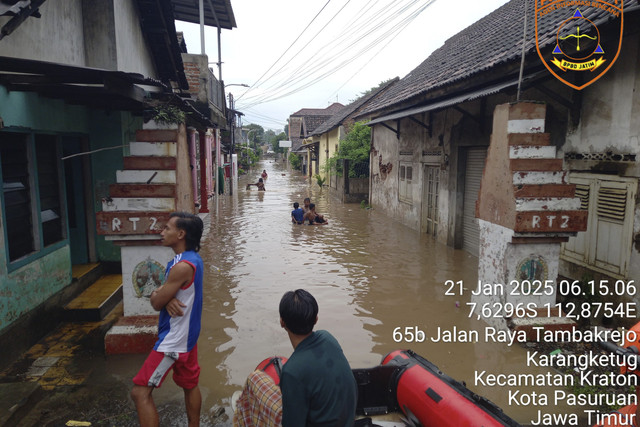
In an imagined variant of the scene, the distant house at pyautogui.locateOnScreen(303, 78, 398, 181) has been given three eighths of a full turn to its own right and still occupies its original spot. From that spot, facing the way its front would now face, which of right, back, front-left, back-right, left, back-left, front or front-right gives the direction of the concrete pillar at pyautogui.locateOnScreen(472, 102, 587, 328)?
back-right

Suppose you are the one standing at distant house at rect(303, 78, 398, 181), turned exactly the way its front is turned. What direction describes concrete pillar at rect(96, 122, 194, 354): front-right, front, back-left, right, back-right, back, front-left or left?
left

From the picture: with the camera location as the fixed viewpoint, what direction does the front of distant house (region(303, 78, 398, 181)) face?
facing to the left of the viewer

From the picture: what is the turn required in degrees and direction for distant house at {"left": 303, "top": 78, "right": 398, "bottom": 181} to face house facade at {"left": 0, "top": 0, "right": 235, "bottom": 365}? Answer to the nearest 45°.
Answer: approximately 90° to its left
